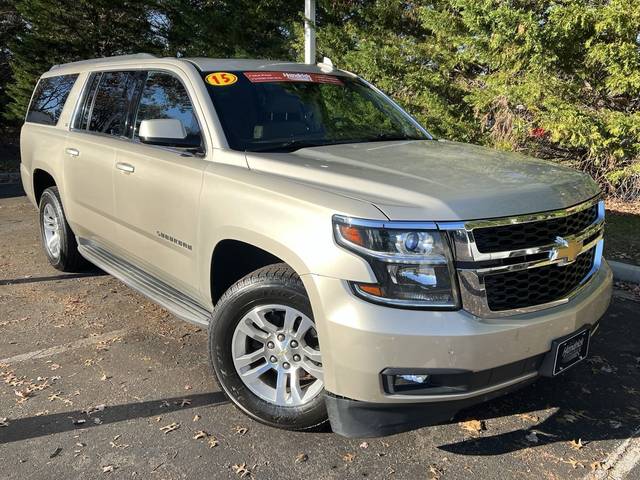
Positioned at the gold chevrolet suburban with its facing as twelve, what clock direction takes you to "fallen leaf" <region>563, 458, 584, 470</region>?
The fallen leaf is roughly at 11 o'clock from the gold chevrolet suburban.

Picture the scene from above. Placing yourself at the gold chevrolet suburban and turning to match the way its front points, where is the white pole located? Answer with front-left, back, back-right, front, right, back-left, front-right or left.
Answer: back-left

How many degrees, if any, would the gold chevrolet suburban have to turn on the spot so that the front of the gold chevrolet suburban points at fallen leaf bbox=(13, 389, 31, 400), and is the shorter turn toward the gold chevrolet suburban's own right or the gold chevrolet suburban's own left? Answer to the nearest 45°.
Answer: approximately 135° to the gold chevrolet suburban's own right

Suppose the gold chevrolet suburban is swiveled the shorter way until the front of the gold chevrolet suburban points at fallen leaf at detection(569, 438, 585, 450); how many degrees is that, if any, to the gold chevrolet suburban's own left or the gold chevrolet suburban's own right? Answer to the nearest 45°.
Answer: approximately 45° to the gold chevrolet suburban's own left
